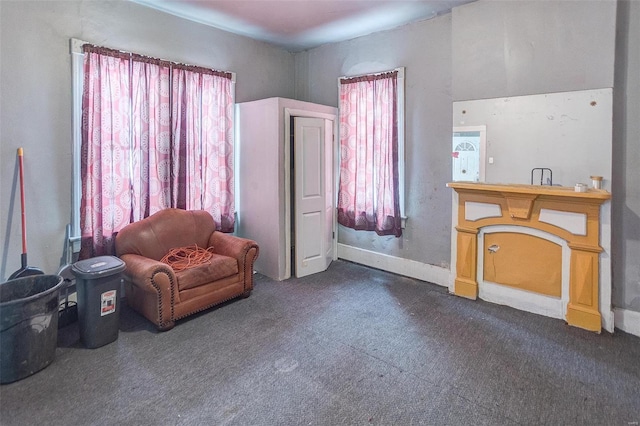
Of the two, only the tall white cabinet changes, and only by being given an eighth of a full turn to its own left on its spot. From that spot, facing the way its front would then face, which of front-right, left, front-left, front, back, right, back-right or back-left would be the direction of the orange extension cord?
back-right

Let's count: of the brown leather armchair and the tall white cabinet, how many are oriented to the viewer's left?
0

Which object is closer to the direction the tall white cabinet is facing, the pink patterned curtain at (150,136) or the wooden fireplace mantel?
the wooden fireplace mantel

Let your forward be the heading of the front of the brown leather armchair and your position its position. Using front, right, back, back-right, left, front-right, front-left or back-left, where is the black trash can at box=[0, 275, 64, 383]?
right

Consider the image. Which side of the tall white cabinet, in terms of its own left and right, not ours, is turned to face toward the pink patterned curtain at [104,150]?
right

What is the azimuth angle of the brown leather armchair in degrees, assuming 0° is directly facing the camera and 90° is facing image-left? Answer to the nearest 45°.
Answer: approximately 315°

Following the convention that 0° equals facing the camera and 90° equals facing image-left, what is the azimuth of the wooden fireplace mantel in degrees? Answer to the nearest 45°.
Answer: approximately 45°

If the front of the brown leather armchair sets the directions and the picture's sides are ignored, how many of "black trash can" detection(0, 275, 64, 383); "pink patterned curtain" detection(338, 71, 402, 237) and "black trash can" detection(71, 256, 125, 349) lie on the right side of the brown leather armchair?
2

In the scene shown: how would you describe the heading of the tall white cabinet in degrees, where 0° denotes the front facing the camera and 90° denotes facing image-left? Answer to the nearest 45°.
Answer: approximately 315°

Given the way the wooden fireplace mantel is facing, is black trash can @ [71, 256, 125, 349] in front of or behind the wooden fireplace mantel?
in front
